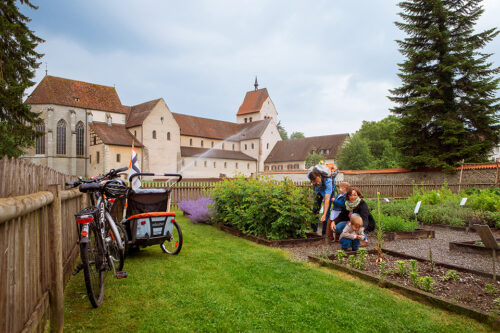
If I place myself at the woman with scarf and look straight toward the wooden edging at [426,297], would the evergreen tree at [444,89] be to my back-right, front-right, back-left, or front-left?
back-left

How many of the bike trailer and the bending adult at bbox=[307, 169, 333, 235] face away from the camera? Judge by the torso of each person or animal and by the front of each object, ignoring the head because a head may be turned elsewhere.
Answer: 1

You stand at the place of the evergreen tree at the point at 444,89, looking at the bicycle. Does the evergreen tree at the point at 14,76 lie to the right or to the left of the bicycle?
right

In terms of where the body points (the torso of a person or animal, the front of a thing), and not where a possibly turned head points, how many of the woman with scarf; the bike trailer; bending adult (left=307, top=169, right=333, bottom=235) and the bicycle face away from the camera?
2

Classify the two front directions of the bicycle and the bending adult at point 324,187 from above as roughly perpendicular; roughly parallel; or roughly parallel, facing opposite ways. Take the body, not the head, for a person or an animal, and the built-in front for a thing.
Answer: roughly perpendicular
